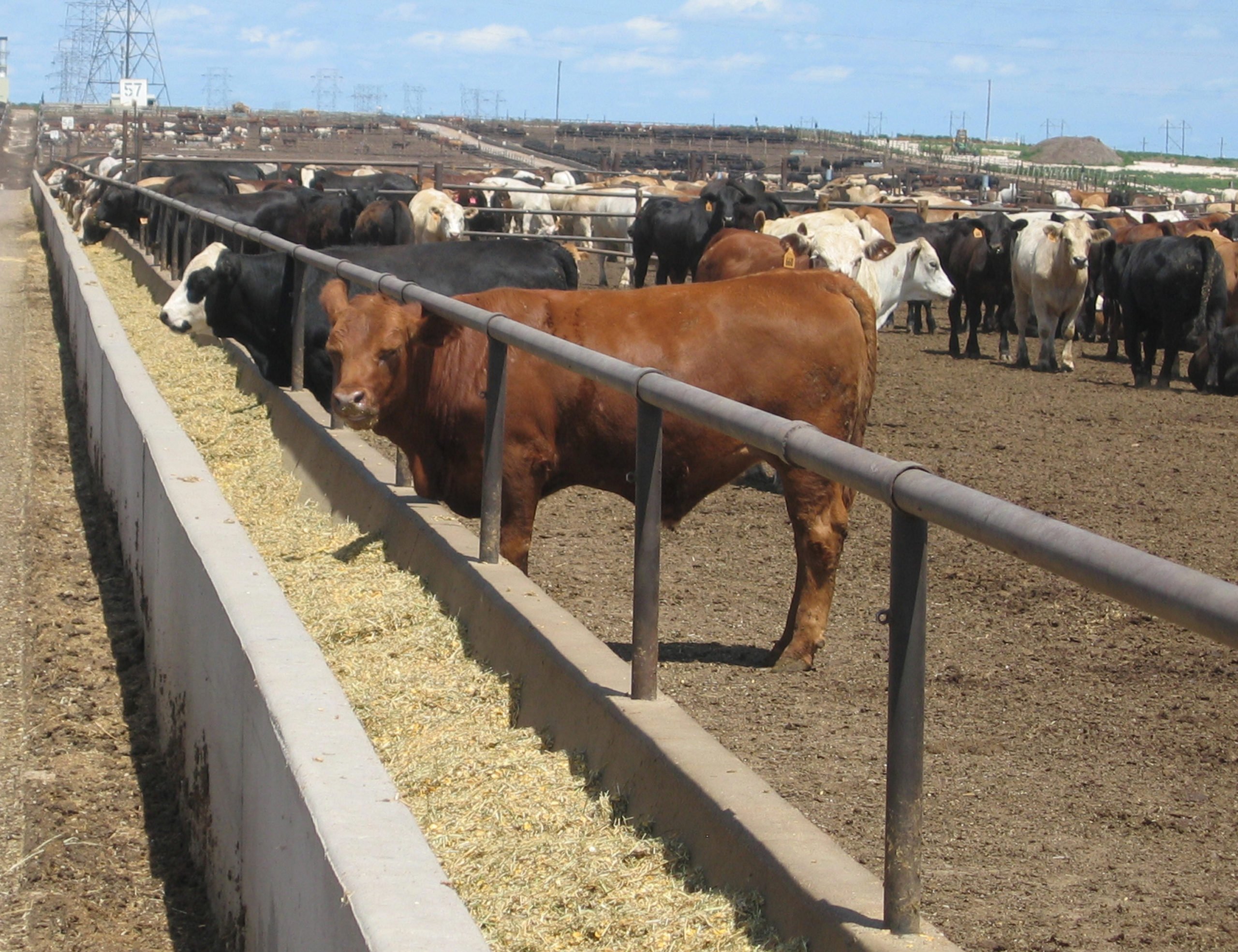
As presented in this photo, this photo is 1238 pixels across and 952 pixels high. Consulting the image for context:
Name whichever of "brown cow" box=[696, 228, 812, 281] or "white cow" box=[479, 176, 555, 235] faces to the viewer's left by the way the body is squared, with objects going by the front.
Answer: the white cow

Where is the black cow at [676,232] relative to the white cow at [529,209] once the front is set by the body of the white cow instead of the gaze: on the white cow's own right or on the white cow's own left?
on the white cow's own left

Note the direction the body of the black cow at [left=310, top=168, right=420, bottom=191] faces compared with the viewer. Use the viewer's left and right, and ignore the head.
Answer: facing to the left of the viewer

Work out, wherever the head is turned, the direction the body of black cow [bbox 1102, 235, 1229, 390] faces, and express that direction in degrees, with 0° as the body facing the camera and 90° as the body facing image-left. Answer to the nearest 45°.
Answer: approximately 135°

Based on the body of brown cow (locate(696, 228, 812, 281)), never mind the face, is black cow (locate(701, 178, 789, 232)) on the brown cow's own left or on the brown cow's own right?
on the brown cow's own left

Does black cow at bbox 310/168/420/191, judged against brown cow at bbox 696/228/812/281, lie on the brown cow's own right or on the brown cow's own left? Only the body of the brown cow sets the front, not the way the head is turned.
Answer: on the brown cow's own left

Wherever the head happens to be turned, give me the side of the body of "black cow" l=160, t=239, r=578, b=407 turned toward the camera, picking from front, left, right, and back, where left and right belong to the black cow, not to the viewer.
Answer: left

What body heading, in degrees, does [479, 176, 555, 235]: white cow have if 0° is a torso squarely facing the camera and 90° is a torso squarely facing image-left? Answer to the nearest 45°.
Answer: approximately 90°

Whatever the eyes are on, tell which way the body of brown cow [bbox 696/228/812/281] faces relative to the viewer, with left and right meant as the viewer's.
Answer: facing to the right of the viewer

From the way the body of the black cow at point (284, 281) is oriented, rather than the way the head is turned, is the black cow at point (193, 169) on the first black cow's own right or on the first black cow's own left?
on the first black cow's own right
